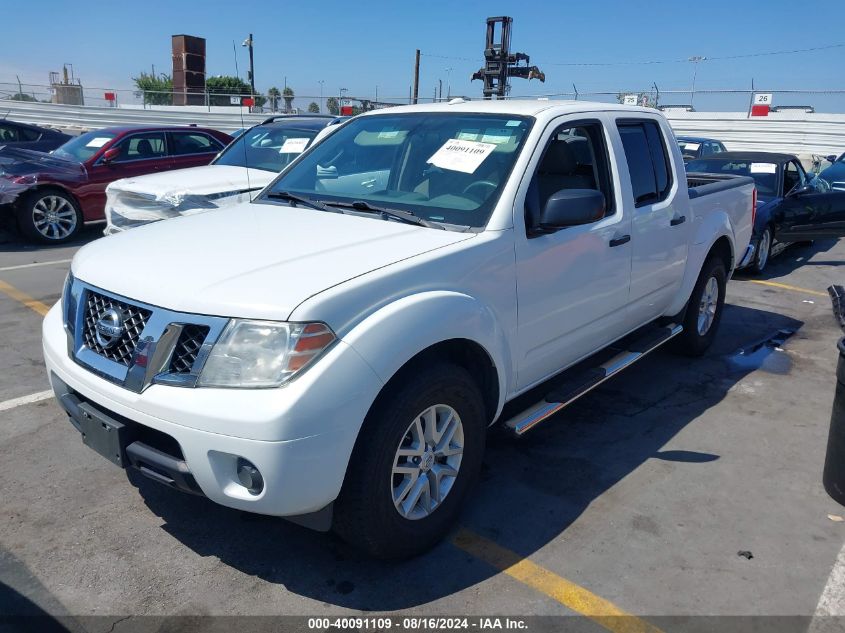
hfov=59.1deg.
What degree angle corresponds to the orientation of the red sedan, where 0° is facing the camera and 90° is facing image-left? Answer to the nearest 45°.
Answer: approximately 45°

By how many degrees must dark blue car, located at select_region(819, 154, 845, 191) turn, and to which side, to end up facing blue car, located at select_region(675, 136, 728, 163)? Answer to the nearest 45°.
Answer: approximately 45° to its right

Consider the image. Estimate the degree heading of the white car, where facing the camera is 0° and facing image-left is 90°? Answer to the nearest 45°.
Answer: approximately 45°

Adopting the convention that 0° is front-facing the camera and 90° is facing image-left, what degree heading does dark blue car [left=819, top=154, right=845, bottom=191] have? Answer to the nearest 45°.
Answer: approximately 45°

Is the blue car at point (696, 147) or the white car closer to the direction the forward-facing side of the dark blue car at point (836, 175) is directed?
the white car

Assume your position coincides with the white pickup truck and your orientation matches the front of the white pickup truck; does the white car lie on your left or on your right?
on your right

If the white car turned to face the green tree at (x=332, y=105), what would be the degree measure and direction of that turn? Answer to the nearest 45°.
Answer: approximately 135° to its right
